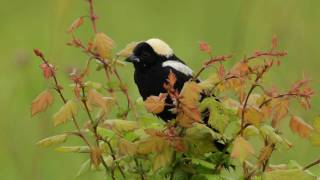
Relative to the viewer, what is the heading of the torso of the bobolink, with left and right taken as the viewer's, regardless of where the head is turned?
facing to the left of the viewer
